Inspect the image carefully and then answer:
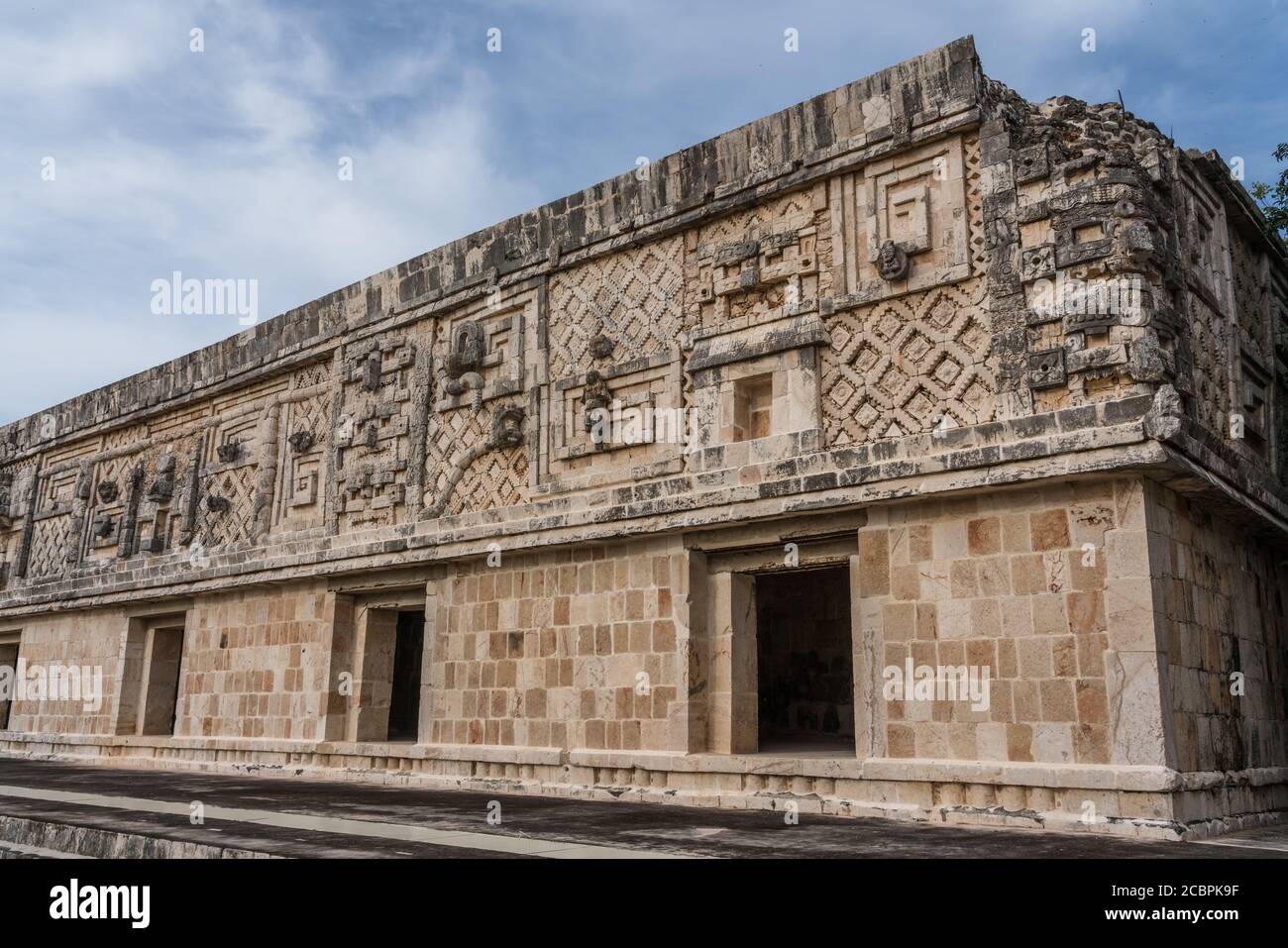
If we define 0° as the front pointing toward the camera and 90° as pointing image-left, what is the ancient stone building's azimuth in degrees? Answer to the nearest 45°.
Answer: approximately 45°
